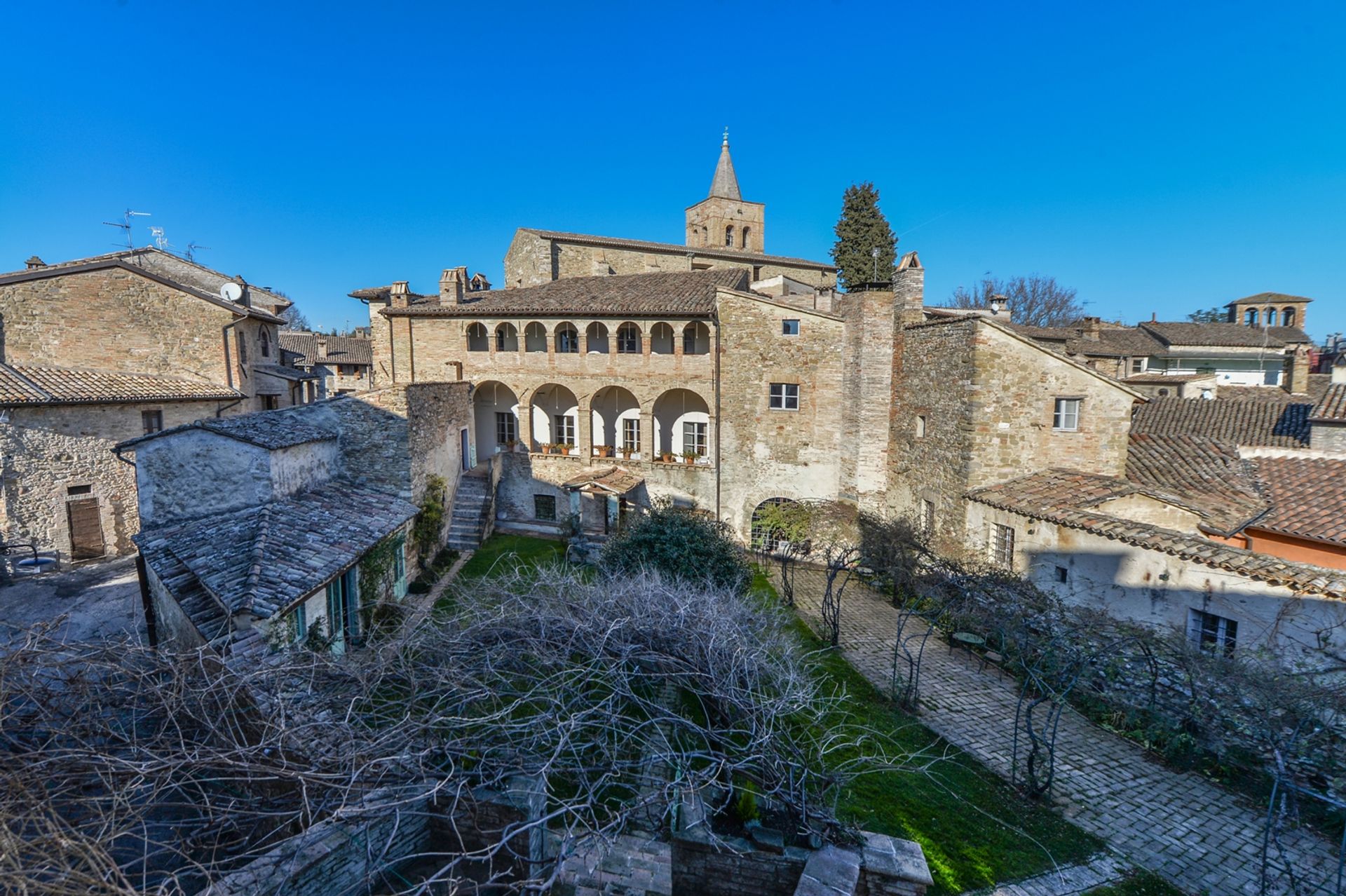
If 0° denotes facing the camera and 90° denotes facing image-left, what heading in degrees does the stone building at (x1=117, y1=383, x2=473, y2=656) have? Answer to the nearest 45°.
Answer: approximately 315°

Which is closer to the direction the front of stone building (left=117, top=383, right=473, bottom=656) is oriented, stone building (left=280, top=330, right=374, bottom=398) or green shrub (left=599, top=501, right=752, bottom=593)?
the green shrub

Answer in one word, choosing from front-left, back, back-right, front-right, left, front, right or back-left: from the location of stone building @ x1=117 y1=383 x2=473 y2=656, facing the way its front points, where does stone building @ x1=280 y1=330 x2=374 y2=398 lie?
back-left

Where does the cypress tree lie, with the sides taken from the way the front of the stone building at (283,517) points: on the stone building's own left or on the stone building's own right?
on the stone building's own left

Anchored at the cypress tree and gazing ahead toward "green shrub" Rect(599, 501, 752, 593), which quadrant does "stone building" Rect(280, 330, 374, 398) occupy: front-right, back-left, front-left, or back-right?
front-right

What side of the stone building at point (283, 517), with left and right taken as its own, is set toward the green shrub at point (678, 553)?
front

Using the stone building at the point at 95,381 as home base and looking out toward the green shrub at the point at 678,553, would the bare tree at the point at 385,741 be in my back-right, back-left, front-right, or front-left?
front-right

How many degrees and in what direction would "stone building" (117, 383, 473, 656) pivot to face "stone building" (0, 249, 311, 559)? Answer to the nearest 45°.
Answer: approximately 180°

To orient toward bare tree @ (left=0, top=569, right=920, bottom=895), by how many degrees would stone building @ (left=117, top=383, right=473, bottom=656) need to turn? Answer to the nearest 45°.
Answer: approximately 45° to its right
